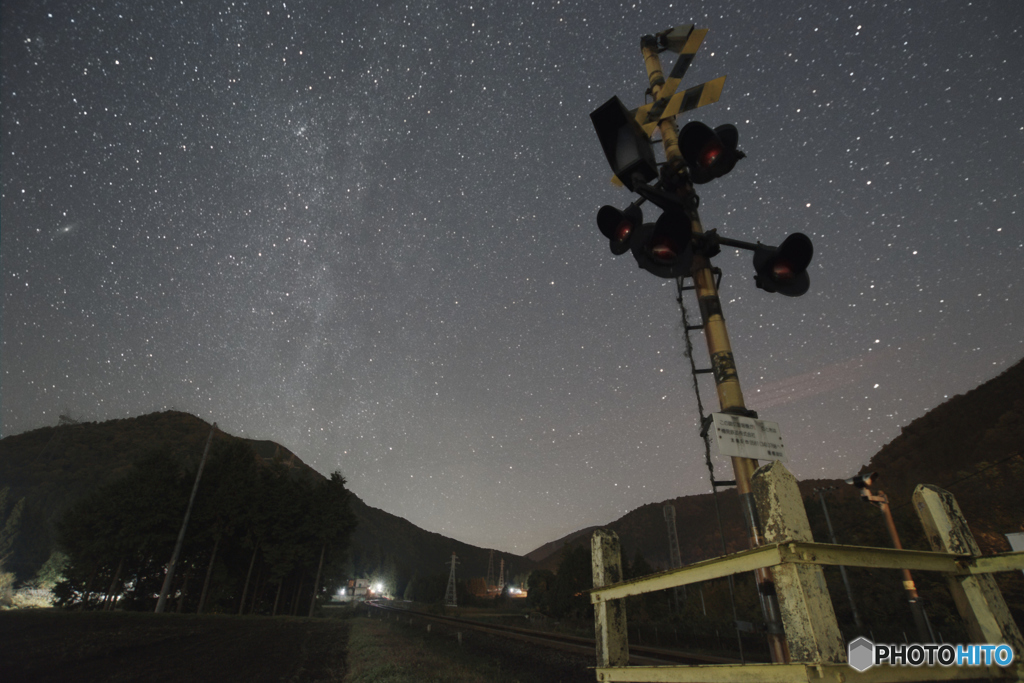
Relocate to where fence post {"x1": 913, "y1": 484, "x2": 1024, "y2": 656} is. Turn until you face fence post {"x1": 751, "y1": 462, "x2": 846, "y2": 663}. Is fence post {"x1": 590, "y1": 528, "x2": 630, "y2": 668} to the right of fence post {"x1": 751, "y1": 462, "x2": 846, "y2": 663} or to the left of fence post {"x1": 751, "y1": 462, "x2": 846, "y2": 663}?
right

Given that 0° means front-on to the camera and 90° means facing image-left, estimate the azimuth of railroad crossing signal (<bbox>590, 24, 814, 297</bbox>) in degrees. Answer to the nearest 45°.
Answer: approximately 0°
